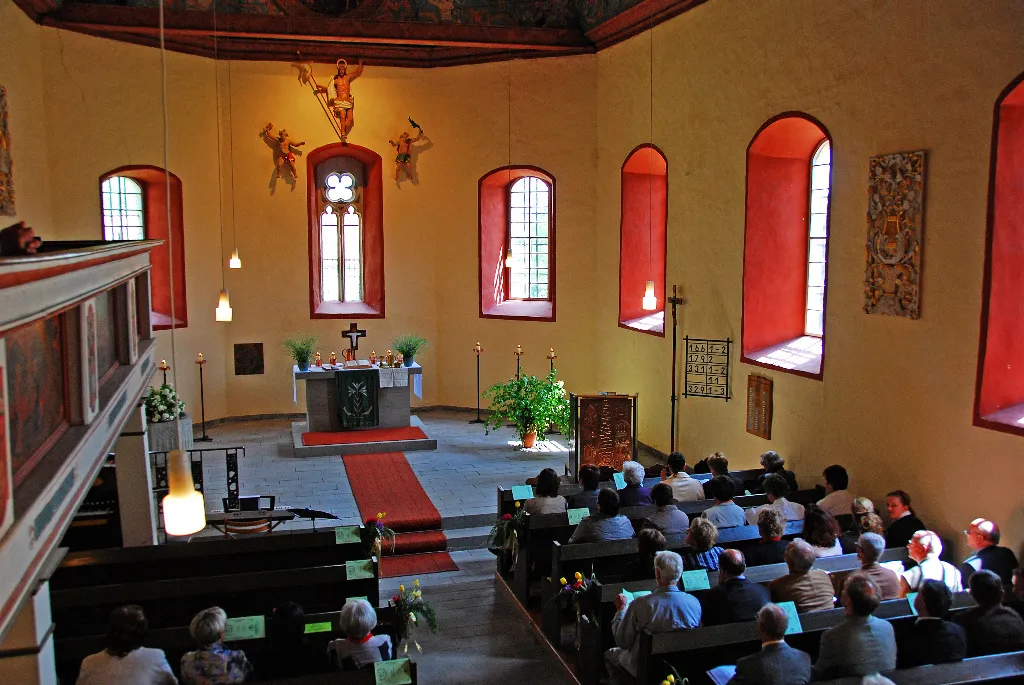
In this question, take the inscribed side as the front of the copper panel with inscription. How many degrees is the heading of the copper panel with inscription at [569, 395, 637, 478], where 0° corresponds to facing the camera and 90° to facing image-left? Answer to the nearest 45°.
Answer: approximately 0°

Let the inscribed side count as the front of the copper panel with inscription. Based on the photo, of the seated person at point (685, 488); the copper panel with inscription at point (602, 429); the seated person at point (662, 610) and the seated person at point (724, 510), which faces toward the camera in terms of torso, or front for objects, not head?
the copper panel with inscription

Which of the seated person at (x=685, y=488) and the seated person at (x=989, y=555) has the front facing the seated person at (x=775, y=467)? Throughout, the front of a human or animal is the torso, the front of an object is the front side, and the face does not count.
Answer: the seated person at (x=989, y=555)

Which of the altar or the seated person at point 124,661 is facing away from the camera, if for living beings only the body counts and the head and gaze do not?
the seated person

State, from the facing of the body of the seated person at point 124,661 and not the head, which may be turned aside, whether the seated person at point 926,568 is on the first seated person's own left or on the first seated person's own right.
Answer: on the first seated person's own right

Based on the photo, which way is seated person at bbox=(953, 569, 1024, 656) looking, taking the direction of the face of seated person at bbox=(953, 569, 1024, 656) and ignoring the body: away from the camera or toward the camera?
away from the camera

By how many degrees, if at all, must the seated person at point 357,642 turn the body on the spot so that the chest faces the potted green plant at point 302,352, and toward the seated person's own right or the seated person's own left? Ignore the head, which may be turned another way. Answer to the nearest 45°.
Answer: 0° — they already face it

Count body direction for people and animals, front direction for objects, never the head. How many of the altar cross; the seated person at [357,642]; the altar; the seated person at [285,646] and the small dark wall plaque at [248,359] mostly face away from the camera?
2

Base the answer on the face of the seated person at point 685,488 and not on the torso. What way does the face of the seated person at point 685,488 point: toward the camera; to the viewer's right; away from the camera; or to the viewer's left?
away from the camera

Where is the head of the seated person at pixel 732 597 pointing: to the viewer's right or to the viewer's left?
to the viewer's left

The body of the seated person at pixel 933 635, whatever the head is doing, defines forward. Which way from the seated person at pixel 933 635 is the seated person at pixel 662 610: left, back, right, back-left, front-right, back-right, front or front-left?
front-left

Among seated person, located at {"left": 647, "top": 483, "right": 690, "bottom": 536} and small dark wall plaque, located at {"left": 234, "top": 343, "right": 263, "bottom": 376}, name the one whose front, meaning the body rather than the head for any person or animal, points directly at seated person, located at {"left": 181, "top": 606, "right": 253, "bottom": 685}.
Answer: the small dark wall plaque

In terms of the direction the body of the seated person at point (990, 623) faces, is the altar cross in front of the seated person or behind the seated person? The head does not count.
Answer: in front

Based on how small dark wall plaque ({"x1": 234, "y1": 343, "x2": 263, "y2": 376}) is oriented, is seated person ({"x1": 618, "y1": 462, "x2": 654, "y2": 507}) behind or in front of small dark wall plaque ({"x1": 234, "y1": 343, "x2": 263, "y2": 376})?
in front

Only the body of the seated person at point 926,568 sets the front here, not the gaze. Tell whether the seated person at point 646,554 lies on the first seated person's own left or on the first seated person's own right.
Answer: on the first seated person's own left

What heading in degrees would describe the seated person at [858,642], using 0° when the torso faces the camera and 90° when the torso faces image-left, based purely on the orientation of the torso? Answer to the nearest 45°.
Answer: approximately 135°

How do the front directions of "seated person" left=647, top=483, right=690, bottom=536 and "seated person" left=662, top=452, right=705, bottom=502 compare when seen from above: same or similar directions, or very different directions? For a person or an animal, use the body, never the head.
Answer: same or similar directions

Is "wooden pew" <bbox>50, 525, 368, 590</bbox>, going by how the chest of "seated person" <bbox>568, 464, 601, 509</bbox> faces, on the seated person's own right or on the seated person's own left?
on the seated person's own left

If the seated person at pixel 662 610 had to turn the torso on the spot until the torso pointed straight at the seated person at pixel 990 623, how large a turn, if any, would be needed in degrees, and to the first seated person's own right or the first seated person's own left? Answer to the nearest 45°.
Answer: approximately 135° to the first seated person's own right

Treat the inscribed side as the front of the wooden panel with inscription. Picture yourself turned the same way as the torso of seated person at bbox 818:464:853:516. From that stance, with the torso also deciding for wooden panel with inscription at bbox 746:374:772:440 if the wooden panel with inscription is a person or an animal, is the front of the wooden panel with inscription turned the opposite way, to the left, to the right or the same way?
to the left

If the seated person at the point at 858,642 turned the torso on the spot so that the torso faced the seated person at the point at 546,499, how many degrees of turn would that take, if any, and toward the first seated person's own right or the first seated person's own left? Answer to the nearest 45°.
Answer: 0° — they already face them

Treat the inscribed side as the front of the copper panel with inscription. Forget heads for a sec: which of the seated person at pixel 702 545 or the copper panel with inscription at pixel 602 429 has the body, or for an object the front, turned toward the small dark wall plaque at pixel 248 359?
the seated person
